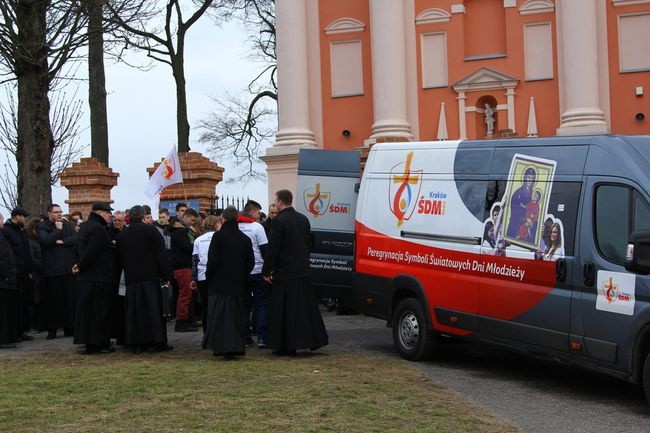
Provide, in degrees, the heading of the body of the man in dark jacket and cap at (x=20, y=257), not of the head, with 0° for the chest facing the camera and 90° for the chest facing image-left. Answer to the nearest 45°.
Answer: approximately 270°

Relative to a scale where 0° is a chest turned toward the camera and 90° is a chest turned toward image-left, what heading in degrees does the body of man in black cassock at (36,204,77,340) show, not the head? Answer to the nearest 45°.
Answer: approximately 315°

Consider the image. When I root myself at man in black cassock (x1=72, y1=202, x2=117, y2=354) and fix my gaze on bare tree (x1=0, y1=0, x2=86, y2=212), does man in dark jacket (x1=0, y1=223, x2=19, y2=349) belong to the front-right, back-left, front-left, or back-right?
front-left

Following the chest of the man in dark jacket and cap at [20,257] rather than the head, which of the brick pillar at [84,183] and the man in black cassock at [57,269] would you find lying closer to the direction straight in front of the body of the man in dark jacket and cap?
the man in black cassock

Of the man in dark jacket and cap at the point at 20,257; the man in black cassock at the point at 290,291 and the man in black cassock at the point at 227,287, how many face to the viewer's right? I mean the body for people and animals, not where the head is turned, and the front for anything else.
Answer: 1

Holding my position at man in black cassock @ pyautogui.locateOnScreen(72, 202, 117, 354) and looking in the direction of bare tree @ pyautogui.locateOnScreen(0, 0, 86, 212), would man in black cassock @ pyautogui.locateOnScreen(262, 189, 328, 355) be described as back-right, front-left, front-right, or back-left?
back-right

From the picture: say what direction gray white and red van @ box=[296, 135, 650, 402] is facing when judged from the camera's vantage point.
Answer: facing the viewer and to the right of the viewer

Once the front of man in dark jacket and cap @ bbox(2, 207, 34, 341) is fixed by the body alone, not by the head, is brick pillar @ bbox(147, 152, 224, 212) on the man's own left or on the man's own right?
on the man's own left

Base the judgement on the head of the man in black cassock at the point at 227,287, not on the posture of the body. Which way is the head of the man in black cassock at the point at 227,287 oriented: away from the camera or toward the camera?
away from the camera

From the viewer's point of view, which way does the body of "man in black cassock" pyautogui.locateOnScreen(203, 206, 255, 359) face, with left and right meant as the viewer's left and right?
facing away from the viewer

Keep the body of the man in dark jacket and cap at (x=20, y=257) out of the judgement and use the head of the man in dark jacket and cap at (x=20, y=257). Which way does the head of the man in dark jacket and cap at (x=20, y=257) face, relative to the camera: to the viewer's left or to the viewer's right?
to the viewer's right
